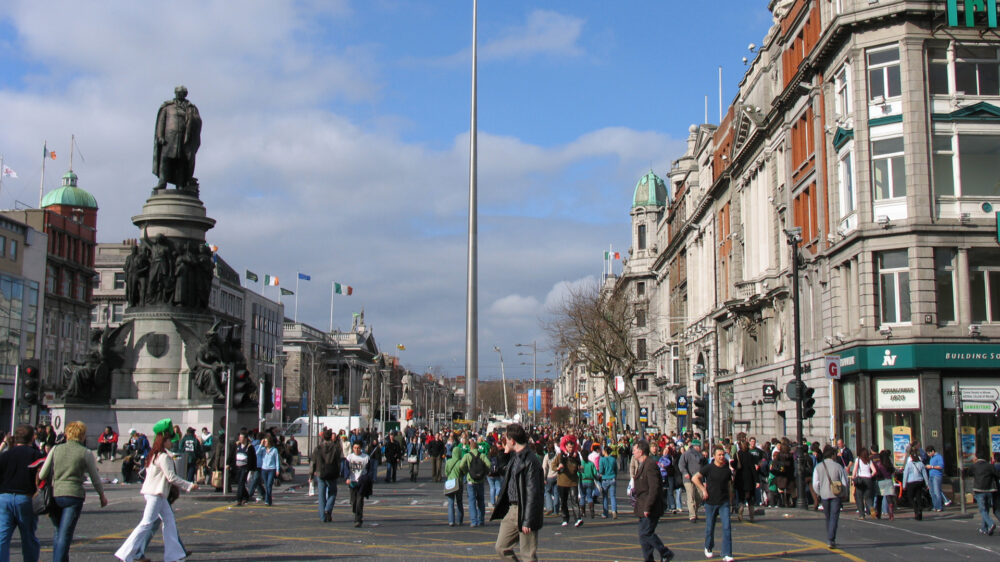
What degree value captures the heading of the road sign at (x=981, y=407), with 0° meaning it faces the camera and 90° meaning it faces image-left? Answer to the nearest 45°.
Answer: approximately 0°

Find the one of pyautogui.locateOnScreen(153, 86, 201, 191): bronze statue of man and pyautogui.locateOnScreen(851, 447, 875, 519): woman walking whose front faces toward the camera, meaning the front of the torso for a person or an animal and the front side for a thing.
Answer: the bronze statue of man

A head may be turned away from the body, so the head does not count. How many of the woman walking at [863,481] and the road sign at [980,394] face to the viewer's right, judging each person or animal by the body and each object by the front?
0

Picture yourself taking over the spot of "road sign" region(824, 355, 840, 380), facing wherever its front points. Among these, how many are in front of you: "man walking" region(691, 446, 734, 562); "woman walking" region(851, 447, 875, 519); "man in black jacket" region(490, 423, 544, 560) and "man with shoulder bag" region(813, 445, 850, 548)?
4

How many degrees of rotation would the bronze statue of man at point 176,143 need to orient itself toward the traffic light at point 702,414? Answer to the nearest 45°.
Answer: approximately 90° to its left

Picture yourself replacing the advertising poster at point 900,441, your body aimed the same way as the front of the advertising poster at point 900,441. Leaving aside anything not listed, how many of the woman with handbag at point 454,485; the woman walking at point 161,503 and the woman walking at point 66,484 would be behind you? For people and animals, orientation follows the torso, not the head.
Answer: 0

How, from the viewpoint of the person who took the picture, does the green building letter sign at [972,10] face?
facing the viewer

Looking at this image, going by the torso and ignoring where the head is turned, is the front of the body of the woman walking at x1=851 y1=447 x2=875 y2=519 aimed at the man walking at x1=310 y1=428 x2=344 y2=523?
no

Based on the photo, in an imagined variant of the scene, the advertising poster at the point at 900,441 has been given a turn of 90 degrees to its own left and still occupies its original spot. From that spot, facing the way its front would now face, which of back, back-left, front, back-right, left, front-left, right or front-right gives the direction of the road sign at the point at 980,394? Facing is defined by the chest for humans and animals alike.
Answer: front

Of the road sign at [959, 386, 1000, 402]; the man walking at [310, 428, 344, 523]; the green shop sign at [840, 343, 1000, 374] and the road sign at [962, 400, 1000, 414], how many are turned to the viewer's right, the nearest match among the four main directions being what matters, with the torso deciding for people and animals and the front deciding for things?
0

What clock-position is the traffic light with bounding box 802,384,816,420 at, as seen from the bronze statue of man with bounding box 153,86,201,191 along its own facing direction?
The traffic light is roughly at 10 o'clock from the bronze statue of man.

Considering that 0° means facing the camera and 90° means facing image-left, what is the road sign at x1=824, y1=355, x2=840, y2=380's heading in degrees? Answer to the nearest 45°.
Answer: approximately 0°
